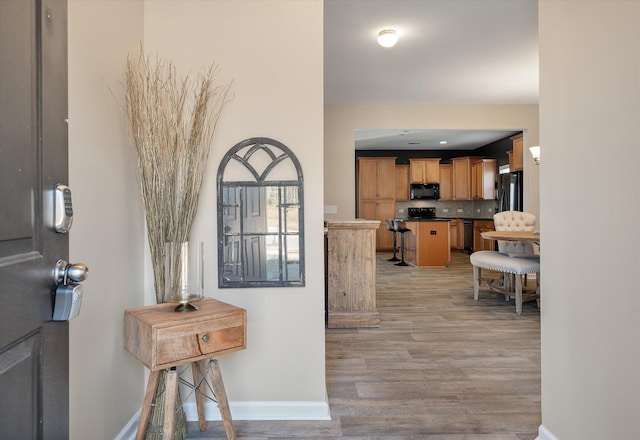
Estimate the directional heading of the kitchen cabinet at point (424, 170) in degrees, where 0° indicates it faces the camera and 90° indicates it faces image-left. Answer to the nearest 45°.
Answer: approximately 0°

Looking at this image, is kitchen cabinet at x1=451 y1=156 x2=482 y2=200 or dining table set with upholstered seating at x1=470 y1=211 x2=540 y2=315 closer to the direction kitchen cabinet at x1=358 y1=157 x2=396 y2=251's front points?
the dining table set with upholstered seating

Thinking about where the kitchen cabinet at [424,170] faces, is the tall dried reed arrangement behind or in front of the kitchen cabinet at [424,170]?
in front

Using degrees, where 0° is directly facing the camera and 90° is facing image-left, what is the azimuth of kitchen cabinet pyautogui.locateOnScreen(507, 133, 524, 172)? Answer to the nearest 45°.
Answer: approximately 45°

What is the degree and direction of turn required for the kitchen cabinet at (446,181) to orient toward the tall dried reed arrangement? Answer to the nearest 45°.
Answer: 0° — it already faces it
